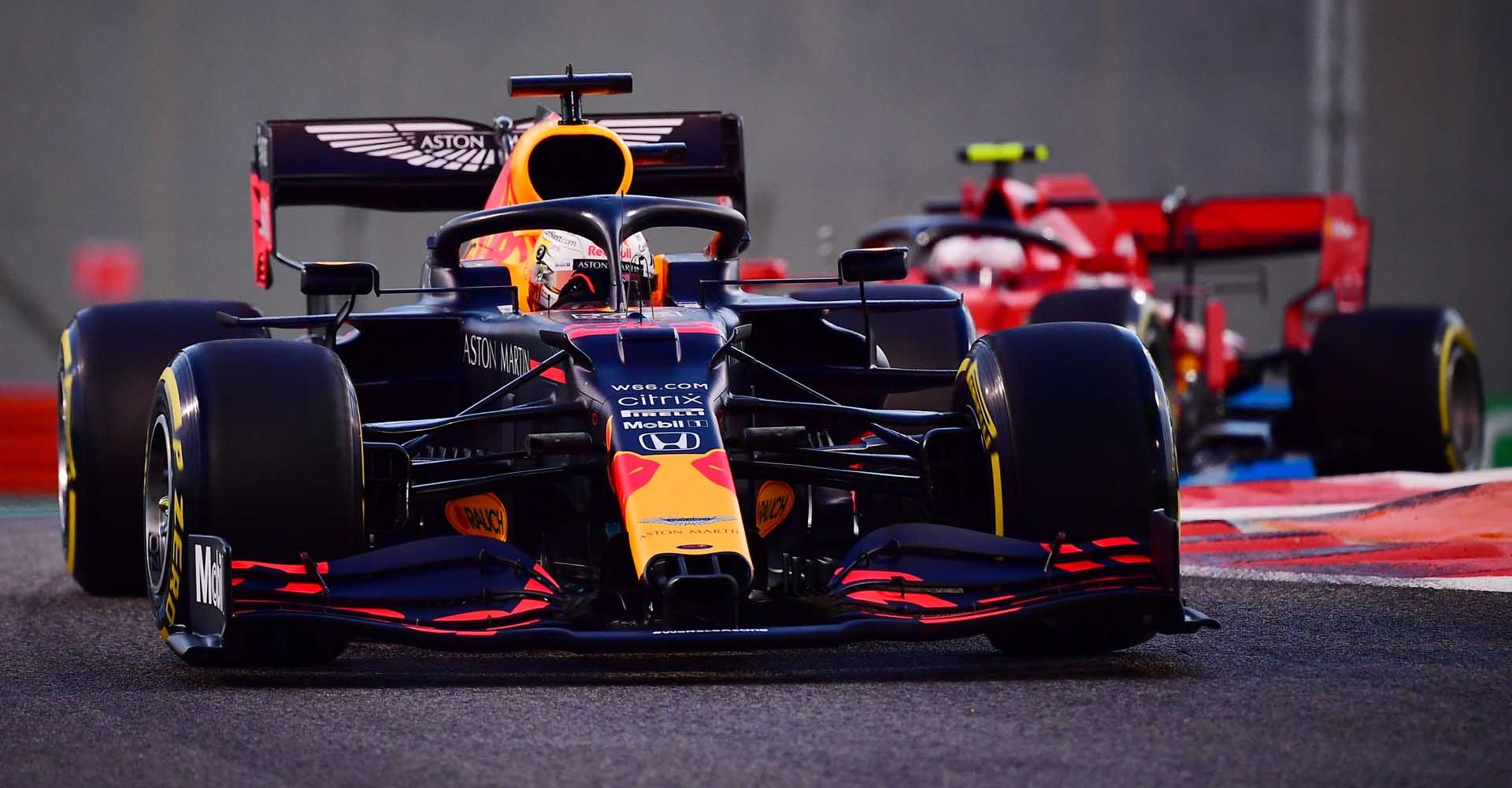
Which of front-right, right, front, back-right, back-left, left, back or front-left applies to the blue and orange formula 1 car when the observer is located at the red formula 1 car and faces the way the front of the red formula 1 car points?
front-left

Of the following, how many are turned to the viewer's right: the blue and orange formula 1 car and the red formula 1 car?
0

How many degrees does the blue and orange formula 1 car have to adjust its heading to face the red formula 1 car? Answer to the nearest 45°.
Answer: approximately 135° to its left

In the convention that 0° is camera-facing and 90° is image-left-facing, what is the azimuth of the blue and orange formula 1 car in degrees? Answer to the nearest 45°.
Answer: approximately 0°
